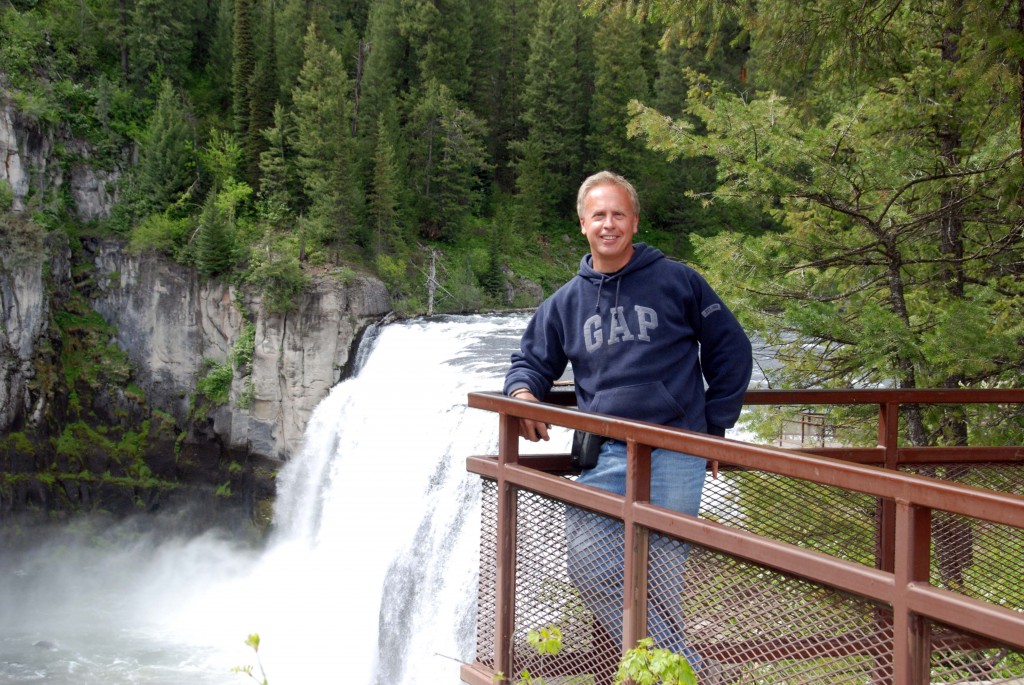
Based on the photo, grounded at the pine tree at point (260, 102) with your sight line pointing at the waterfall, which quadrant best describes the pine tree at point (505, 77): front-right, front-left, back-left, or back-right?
back-left

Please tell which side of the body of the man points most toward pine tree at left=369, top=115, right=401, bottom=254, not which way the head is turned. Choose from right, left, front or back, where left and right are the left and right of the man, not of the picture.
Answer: back

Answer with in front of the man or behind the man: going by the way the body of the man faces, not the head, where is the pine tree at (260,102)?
behind

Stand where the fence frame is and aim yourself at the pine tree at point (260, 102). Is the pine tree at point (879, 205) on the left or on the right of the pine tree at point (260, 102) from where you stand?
right

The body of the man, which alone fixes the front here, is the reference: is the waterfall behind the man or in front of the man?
behind

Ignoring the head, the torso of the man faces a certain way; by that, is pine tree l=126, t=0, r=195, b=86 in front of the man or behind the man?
behind

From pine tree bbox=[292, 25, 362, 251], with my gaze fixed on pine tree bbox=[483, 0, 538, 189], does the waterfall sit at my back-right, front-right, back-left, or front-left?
back-right

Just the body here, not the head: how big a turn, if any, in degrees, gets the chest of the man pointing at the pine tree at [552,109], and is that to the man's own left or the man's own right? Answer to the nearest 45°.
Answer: approximately 180°

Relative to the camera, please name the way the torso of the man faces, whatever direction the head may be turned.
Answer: toward the camera

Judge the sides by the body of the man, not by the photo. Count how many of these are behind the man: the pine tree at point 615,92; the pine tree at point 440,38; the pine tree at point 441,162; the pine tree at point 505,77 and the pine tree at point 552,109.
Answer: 5

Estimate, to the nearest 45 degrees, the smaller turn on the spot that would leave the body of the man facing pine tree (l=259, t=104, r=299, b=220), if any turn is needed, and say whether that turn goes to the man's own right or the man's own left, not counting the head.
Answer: approximately 135° to the man's own right

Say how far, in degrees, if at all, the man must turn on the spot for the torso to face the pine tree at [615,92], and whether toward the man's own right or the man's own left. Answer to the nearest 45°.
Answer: approximately 180°
